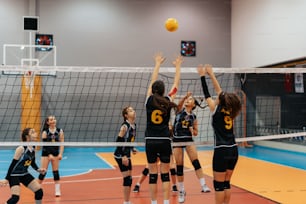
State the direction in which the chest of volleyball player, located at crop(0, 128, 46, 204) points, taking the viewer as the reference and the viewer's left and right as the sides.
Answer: facing the viewer and to the right of the viewer

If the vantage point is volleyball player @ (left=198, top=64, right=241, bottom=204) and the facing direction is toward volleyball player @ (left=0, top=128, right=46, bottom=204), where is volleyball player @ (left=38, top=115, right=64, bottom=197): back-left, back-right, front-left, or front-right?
front-right

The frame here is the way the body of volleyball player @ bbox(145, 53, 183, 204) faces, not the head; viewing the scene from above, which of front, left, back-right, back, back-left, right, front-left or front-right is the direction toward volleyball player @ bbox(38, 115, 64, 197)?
front-left

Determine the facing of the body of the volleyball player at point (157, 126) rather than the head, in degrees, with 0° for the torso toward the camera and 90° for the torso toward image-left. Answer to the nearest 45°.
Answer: approximately 180°

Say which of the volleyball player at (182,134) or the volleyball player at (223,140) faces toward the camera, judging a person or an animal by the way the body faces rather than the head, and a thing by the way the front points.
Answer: the volleyball player at (182,134)

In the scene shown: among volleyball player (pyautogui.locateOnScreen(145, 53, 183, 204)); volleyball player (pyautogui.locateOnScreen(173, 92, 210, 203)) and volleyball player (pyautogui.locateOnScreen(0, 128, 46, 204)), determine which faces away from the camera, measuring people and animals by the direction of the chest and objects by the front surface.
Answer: volleyball player (pyautogui.locateOnScreen(145, 53, 183, 204))

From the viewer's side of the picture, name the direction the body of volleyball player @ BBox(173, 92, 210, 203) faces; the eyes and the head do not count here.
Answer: toward the camera

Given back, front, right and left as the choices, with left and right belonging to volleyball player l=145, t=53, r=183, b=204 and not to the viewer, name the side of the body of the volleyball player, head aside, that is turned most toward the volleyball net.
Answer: front

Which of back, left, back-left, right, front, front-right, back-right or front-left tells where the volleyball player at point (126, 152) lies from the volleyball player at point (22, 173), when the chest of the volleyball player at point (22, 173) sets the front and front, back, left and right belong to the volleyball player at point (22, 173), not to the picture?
front-left

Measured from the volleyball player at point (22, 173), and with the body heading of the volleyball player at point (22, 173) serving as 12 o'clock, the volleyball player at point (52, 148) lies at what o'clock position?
the volleyball player at point (52, 148) is roughly at 8 o'clock from the volleyball player at point (22, 173).

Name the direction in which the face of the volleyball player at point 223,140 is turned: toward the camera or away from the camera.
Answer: away from the camera

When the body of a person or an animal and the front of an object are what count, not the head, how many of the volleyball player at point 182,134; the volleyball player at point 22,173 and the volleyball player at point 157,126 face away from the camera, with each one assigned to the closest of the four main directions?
1

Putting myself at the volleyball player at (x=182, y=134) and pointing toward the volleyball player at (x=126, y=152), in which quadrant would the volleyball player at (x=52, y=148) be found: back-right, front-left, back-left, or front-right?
front-right
